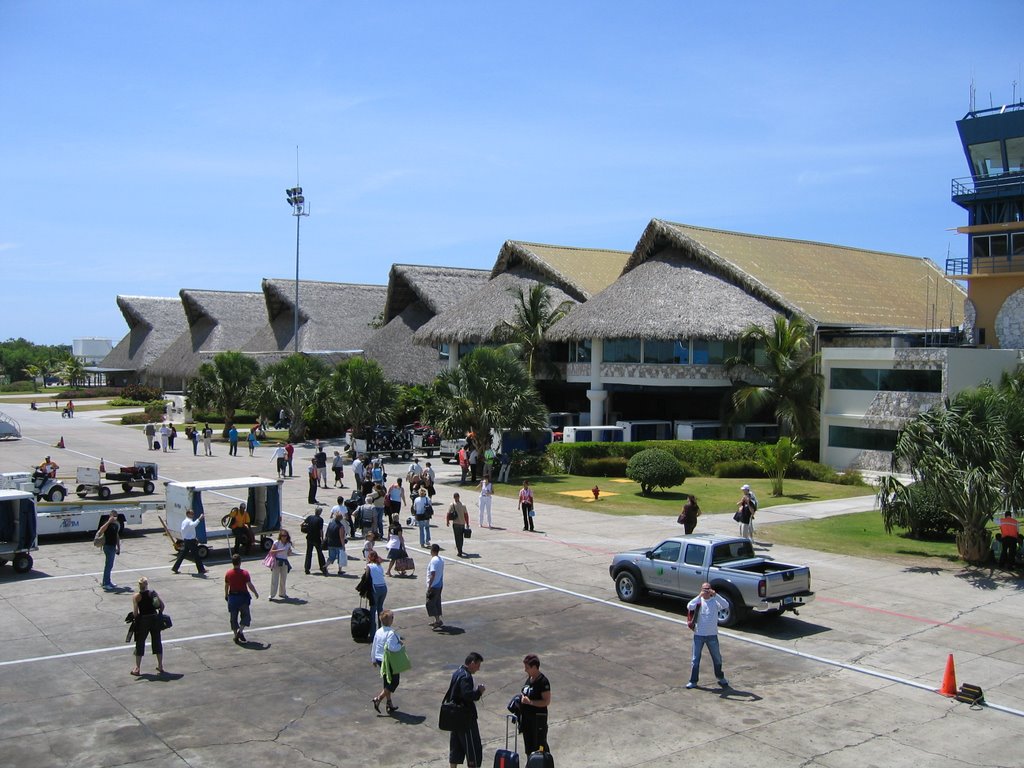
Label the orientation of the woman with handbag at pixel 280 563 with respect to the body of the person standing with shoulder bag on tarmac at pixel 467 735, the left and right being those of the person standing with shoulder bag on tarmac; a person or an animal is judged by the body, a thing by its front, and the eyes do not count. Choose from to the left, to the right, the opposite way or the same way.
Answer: to the right

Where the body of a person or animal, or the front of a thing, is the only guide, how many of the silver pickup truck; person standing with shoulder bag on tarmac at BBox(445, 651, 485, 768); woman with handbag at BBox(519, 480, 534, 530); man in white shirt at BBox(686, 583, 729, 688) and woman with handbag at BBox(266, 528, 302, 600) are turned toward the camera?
3

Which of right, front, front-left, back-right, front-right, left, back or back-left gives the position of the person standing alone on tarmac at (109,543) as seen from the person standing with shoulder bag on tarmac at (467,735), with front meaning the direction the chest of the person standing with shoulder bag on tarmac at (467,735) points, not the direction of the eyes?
back-left

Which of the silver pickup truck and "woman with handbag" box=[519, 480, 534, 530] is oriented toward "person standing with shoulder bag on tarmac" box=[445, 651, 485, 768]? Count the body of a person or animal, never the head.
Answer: the woman with handbag

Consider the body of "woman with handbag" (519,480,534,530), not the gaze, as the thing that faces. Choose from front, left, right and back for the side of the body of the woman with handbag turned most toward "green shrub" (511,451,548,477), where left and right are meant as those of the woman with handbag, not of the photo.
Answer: back

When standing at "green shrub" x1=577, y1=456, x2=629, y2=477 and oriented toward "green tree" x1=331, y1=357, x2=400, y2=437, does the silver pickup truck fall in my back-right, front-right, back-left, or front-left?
back-left

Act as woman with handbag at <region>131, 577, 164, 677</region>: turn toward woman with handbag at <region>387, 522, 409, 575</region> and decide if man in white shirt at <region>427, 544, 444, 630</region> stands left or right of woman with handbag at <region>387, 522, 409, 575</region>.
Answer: right

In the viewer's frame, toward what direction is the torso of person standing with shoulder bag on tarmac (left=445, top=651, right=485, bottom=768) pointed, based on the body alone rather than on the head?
to the viewer's right

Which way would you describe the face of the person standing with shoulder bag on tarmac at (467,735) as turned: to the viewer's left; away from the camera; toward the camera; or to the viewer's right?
to the viewer's right

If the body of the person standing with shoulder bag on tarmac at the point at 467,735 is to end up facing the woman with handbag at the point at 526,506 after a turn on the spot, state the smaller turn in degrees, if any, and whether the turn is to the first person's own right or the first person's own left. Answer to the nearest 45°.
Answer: approximately 90° to the first person's own left

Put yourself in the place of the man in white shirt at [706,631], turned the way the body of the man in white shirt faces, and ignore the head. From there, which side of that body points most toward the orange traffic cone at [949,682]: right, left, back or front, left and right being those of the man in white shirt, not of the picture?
left

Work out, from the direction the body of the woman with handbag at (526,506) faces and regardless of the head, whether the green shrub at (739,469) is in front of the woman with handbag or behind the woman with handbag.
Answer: behind
